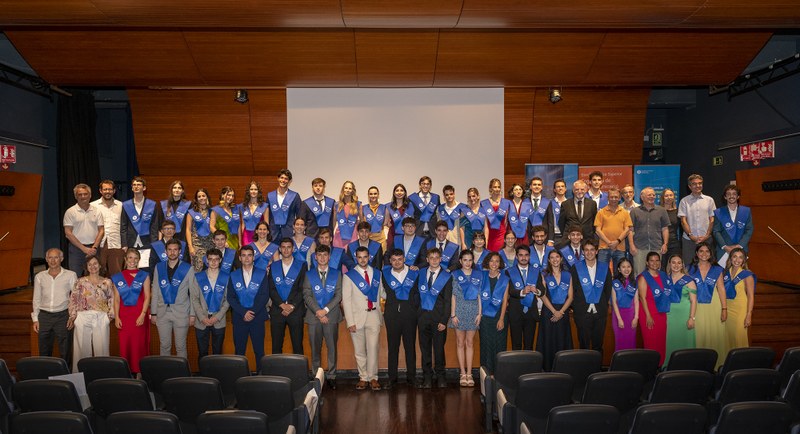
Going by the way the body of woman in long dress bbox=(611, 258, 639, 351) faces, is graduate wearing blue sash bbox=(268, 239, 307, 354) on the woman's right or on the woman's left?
on the woman's right

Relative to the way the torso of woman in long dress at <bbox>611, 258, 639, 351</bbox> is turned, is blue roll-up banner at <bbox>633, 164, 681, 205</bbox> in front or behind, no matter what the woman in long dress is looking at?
behind

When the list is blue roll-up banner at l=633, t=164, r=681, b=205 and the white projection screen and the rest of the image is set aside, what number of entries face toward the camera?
2

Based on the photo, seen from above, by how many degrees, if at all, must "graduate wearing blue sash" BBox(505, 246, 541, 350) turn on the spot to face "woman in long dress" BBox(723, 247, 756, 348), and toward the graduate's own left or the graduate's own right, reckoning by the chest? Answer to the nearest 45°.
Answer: approximately 90° to the graduate's own left

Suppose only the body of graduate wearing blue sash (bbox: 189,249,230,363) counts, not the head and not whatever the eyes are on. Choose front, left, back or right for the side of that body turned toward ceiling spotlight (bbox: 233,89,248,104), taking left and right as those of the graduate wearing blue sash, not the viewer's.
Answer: back

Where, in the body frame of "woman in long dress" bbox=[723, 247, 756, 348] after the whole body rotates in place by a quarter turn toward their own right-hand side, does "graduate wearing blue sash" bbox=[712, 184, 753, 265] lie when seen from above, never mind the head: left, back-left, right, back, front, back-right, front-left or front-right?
front-right
